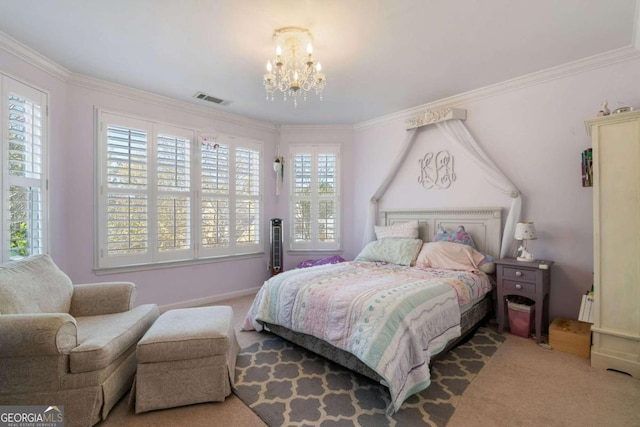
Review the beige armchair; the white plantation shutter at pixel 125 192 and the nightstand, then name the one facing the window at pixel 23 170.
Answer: the nightstand

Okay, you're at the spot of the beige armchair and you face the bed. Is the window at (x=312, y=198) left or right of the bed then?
left

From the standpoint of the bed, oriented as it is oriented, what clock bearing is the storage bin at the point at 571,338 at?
The storage bin is roughly at 7 o'clock from the bed.

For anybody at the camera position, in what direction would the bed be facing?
facing the viewer and to the left of the viewer

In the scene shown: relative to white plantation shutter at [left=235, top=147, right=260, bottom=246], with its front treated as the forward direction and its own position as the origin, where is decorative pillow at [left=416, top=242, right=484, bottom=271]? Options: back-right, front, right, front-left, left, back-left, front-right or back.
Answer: front

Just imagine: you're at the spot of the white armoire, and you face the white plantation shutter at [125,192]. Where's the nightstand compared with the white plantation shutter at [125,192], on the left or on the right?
right

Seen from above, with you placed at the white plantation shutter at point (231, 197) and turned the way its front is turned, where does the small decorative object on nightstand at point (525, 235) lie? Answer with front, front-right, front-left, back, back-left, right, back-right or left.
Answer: front

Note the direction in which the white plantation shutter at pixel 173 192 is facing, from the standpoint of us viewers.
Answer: facing the viewer and to the right of the viewer

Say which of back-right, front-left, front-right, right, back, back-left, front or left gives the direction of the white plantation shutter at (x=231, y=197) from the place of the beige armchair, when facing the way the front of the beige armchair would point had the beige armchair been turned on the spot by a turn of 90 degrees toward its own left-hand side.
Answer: front

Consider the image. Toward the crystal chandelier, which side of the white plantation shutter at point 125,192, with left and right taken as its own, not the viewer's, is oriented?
front

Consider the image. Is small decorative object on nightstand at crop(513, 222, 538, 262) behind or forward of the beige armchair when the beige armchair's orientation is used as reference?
forward

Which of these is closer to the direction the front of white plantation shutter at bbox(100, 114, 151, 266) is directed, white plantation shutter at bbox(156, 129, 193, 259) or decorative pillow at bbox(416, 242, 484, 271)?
the decorative pillow

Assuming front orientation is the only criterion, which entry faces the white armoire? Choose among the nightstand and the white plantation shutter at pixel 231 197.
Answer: the white plantation shutter

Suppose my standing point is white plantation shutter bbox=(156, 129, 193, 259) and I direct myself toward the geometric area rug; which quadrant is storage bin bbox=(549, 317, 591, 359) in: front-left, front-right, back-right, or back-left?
front-left

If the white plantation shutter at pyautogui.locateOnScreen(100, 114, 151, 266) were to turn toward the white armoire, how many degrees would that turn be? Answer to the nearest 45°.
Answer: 0° — it already faces it

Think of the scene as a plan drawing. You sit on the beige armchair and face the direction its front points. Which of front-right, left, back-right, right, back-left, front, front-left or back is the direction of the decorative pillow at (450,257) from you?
front-left

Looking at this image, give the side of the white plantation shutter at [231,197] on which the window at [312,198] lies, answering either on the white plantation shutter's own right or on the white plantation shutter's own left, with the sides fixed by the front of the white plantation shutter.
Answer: on the white plantation shutter's own left

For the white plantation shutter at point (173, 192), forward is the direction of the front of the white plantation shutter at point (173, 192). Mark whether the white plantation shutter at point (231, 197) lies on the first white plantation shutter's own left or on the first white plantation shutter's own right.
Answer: on the first white plantation shutter's own left

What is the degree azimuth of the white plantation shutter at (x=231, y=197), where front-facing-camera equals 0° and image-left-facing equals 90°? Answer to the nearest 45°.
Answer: approximately 315°

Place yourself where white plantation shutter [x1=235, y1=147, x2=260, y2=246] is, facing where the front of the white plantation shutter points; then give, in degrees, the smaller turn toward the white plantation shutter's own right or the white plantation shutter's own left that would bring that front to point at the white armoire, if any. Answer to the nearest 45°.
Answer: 0° — it already faces it

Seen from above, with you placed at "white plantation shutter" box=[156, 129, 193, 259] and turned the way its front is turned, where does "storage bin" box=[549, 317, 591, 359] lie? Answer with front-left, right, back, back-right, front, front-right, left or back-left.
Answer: front

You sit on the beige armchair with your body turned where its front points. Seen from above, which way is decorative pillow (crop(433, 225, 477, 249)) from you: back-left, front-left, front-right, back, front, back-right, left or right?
front-left

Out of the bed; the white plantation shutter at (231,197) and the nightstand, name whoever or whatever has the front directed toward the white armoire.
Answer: the white plantation shutter
